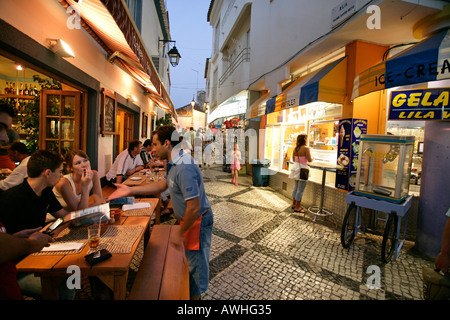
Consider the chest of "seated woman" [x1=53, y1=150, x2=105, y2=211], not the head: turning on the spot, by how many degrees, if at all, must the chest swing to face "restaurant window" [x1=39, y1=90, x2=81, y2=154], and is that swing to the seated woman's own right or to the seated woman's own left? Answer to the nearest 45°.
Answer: approximately 135° to the seated woman's own left

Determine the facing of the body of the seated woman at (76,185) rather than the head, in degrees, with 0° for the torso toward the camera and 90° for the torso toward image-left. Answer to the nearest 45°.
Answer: approximately 315°

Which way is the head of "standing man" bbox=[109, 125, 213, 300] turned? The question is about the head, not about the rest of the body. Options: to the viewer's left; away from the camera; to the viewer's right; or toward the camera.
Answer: to the viewer's left

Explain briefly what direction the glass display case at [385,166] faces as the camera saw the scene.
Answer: facing the viewer and to the left of the viewer

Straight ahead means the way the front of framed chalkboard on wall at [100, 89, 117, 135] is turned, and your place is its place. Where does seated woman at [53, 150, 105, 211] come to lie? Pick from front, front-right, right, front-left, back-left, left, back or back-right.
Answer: front-right

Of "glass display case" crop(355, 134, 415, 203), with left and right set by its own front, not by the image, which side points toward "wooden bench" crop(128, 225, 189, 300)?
front

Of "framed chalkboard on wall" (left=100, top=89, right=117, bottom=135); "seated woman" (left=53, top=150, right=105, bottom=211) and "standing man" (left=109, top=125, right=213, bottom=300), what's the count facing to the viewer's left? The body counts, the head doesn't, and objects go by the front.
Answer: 1

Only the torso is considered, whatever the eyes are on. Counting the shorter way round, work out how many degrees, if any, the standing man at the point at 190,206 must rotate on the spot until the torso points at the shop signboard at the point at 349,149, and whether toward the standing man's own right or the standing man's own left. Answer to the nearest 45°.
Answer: approximately 135° to the standing man's own right

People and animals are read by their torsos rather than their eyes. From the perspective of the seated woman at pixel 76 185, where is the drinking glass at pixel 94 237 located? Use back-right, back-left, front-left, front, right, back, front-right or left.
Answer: front-right

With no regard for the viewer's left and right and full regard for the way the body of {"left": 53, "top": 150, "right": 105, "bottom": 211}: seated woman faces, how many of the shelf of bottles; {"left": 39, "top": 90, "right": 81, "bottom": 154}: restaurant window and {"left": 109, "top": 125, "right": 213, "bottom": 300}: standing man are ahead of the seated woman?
1

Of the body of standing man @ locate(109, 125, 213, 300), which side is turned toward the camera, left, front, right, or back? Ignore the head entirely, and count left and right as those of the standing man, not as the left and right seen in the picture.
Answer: left

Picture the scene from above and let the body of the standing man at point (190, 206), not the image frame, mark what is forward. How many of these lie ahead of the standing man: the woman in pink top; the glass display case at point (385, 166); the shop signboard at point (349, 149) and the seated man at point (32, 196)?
1

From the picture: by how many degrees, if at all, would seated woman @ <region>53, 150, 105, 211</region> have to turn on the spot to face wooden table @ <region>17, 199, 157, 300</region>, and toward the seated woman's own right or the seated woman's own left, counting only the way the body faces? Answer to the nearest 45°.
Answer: approximately 45° to the seated woman's own right

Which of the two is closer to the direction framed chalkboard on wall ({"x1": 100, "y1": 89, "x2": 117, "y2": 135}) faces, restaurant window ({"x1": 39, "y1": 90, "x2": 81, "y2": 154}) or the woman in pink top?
the woman in pink top
